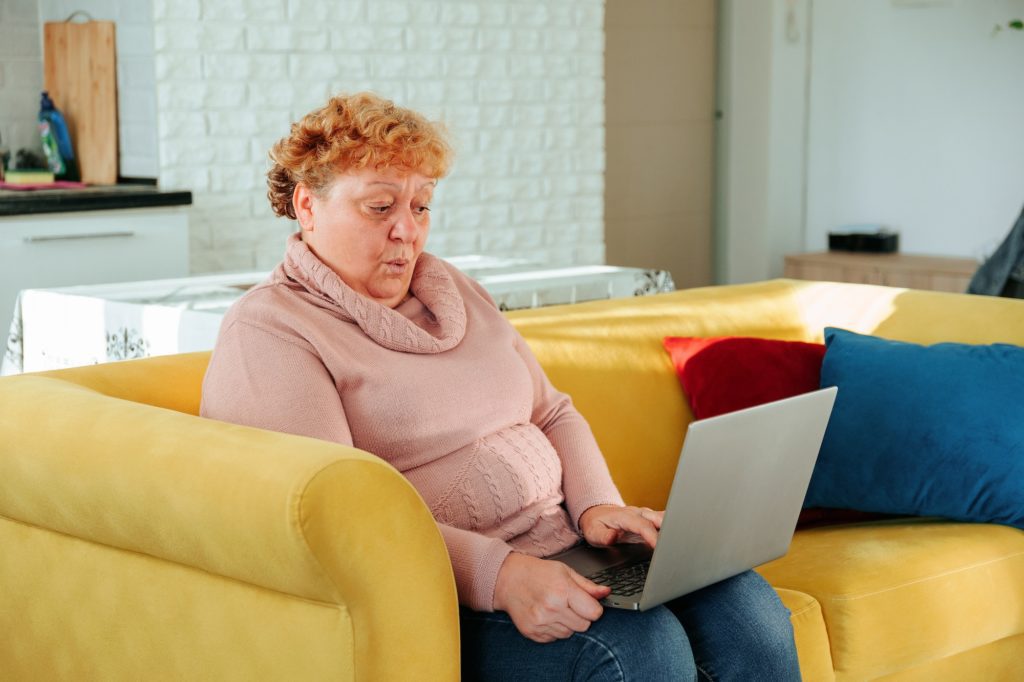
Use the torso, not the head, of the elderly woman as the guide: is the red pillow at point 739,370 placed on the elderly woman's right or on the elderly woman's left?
on the elderly woman's left

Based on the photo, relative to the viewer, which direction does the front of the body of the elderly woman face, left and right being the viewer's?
facing the viewer and to the right of the viewer

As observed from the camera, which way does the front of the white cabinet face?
facing the viewer

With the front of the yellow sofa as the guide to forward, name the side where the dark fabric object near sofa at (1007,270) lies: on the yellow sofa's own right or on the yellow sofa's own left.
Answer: on the yellow sofa's own left

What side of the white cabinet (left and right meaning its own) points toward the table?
front

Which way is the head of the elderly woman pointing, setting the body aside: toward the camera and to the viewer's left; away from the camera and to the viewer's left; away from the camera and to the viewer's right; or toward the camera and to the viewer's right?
toward the camera and to the viewer's right

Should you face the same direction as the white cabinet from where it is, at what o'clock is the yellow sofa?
The yellow sofa is roughly at 12 o'clock from the white cabinet.

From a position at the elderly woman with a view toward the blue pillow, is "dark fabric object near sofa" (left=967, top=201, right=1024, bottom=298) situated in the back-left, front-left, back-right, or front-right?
front-left

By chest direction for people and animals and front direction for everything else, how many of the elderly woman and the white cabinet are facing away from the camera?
0

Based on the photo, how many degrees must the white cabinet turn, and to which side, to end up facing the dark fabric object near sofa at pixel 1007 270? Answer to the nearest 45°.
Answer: approximately 90° to its left
